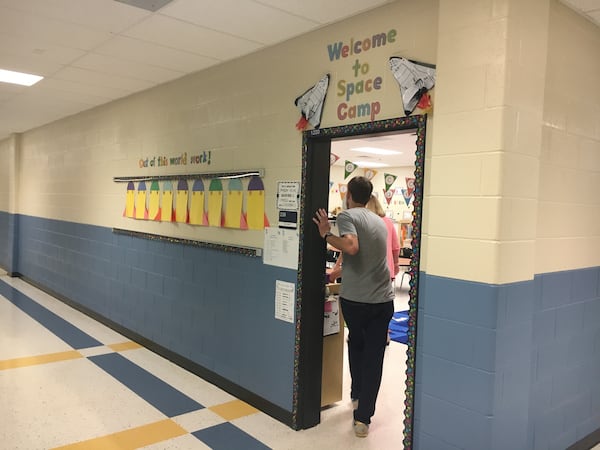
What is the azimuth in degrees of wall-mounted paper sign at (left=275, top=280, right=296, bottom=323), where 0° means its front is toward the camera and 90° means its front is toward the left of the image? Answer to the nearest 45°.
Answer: approximately 45°

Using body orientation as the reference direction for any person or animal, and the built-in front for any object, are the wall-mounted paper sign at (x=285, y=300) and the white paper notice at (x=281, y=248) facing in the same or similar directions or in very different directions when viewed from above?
same or similar directions

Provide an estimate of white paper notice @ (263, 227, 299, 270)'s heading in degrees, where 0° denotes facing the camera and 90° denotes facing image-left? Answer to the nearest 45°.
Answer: approximately 45°

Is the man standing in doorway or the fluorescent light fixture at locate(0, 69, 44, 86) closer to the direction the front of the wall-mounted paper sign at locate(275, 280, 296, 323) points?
the fluorescent light fixture

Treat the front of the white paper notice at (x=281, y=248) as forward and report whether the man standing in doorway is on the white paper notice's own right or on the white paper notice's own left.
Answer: on the white paper notice's own left

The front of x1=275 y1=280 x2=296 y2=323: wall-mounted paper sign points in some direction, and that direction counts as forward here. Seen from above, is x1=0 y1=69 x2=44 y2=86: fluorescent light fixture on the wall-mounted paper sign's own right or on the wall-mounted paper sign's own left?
on the wall-mounted paper sign's own right

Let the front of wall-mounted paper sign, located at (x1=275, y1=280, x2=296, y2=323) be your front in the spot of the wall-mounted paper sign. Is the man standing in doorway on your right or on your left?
on your left

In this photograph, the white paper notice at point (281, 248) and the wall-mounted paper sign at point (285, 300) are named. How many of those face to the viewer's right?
0

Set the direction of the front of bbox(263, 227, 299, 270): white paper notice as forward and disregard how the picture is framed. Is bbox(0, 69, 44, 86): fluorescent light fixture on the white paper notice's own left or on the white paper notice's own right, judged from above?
on the white paper notice's own right
